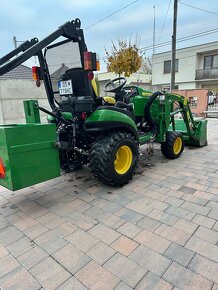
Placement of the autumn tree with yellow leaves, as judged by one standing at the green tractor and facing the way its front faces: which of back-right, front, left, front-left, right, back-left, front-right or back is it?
front-left

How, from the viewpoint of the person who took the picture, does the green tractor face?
facing away from the viewer and to the right of the viewer
